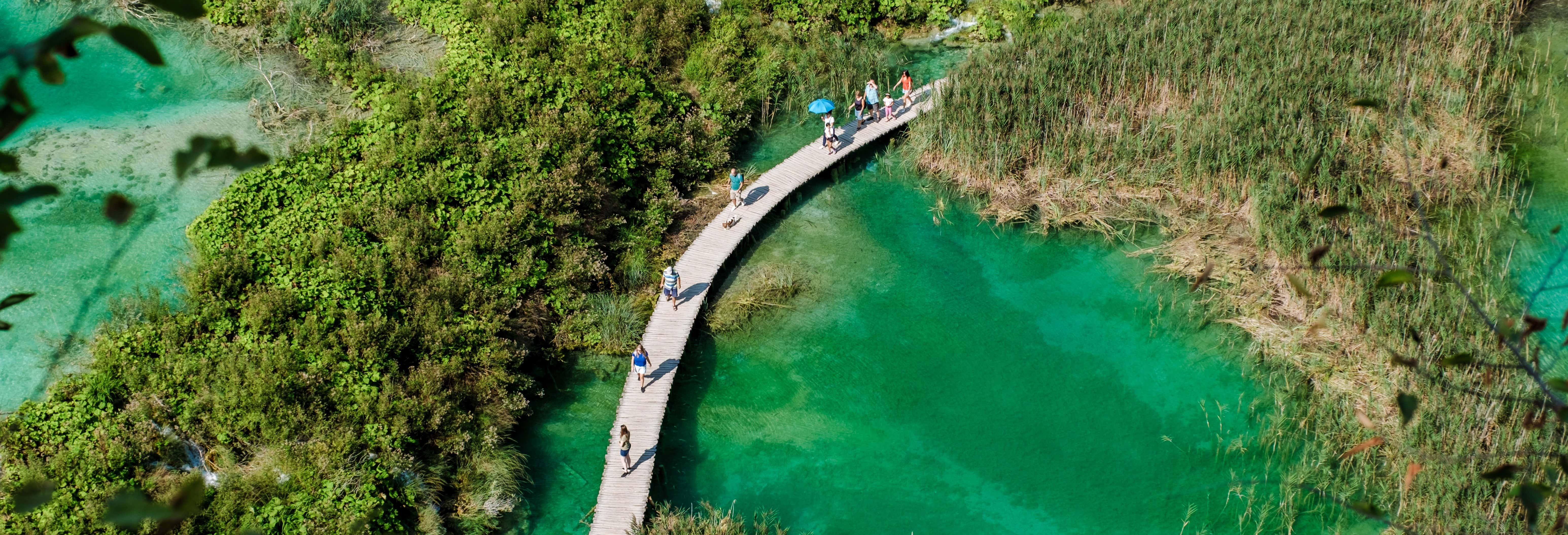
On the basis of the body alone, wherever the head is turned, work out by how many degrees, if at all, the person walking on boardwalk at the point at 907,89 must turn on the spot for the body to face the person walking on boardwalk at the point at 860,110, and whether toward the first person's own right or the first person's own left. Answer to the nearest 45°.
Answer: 0° — they already face them

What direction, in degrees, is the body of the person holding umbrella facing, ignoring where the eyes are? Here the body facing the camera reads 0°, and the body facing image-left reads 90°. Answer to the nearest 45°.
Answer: approximately 45°

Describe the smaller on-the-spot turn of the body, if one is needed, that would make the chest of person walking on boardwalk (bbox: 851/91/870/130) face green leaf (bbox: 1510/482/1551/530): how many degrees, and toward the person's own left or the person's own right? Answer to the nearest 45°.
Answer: approximately 45° to the person's own left

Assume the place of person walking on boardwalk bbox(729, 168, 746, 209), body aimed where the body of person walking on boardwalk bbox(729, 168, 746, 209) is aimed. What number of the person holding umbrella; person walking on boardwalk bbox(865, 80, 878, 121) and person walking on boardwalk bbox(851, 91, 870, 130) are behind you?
3

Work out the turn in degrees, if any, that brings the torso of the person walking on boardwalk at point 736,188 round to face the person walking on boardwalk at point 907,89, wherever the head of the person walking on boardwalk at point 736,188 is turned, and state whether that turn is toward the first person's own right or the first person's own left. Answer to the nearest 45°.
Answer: approximately 180°

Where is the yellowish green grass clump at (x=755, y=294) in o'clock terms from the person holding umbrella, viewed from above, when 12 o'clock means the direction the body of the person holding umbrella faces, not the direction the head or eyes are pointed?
The yellowish green grass clump is roughly at 11 o'clock from the person holding umbrella.

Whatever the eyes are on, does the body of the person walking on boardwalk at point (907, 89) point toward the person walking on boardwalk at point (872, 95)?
yes
